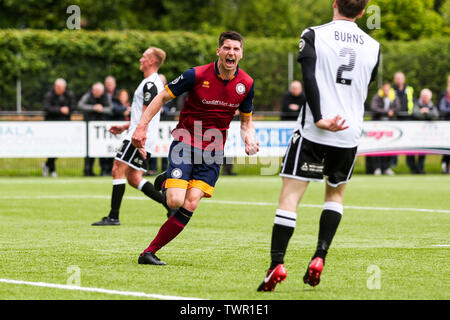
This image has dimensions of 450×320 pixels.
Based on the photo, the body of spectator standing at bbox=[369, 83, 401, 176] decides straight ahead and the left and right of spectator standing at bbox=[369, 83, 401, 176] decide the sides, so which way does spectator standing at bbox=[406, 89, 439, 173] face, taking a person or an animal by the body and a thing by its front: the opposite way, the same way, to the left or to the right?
the same way

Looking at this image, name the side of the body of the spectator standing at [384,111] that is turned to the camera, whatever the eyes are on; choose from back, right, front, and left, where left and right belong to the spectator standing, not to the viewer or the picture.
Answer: front

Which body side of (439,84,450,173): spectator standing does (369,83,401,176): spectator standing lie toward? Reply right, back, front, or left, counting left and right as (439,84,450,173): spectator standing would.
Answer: right

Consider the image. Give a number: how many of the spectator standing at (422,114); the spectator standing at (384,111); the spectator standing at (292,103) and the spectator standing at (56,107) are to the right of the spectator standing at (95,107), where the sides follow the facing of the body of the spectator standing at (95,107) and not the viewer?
1

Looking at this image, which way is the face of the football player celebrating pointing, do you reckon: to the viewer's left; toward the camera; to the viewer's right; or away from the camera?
toward the camera

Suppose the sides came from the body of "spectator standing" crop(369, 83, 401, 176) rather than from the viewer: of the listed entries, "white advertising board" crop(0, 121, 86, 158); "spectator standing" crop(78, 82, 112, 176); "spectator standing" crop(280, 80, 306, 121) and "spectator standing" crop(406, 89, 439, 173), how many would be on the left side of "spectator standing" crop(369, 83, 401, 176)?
1

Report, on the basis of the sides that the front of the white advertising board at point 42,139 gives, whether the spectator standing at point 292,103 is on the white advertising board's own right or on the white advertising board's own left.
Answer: on the white advertising board's own left

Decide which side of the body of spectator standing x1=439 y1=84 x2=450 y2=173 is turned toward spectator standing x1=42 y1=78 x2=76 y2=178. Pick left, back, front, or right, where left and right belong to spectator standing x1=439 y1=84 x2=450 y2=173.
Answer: right

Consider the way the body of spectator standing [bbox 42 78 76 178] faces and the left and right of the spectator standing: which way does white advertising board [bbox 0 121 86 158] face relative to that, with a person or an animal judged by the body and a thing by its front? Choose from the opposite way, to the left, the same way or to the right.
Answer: the same way

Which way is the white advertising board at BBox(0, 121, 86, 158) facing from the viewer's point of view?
toward the camera

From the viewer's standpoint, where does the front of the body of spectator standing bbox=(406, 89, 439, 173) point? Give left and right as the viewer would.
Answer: facing the viewer

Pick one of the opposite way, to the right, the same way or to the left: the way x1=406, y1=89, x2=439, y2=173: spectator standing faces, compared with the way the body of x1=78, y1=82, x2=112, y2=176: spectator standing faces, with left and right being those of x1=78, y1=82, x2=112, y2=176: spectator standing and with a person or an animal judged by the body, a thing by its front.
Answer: the same way

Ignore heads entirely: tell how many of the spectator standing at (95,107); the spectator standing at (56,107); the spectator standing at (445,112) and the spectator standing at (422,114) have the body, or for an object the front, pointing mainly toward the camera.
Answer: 4

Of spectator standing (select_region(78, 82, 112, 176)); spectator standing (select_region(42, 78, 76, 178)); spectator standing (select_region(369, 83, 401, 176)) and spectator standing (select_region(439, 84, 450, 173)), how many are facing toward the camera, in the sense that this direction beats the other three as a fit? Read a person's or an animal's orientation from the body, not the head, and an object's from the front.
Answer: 4
